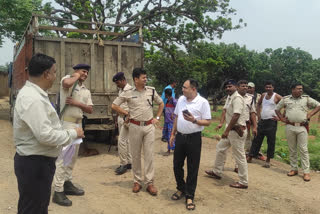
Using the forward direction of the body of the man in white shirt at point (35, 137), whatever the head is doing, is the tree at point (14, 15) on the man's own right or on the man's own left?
on the man's own left

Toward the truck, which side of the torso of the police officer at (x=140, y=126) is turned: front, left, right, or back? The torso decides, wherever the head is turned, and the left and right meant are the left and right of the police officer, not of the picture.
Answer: back

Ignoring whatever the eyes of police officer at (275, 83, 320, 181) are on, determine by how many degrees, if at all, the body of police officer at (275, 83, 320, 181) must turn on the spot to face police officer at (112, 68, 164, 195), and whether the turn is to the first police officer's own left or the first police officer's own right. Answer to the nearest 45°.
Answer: approximately 45° to the first police officer's own right

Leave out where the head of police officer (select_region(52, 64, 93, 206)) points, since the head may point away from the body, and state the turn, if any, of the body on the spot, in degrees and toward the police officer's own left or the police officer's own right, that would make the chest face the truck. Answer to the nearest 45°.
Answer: approximately 135° to the police officer's own left
